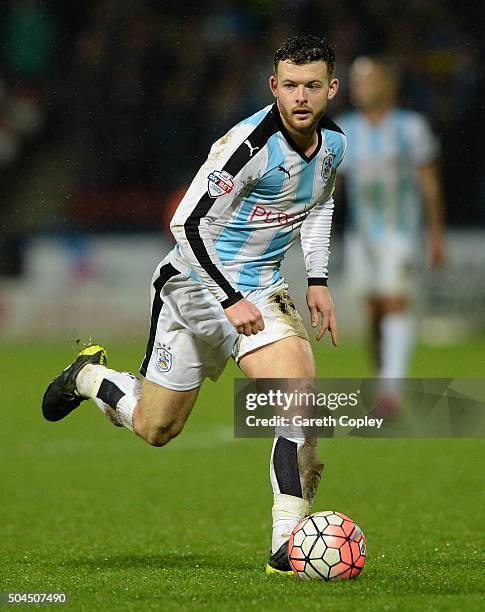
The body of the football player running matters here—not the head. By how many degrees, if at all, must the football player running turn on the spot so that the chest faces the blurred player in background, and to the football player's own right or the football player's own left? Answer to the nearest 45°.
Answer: approximately 135° to the football player's own left

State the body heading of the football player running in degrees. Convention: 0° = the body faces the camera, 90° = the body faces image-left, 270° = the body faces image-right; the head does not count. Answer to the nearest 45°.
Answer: approximately 315°
